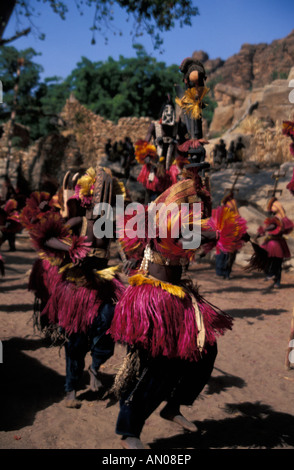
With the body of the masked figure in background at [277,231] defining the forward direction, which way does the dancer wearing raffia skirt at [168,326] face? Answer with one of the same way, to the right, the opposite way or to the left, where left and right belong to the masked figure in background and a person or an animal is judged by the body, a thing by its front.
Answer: to the left

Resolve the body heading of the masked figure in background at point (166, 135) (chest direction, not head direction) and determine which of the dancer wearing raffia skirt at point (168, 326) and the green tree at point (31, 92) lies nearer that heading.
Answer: the dancer wearing raffia skirt

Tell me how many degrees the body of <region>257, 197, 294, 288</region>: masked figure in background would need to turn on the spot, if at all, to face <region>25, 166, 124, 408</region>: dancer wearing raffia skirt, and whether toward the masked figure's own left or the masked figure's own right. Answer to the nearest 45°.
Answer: approximately 45° to the masked figure's own left

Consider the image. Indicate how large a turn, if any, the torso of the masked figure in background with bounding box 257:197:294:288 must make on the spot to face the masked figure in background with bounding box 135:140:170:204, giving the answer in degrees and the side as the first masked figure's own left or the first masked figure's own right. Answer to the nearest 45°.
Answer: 0° — they already face them

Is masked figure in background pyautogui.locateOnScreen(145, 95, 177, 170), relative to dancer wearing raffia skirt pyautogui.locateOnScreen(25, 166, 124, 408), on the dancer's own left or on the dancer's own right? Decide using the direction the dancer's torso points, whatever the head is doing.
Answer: on the dancer's own left

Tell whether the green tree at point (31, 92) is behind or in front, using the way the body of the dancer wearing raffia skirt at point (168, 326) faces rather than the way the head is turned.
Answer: behind
